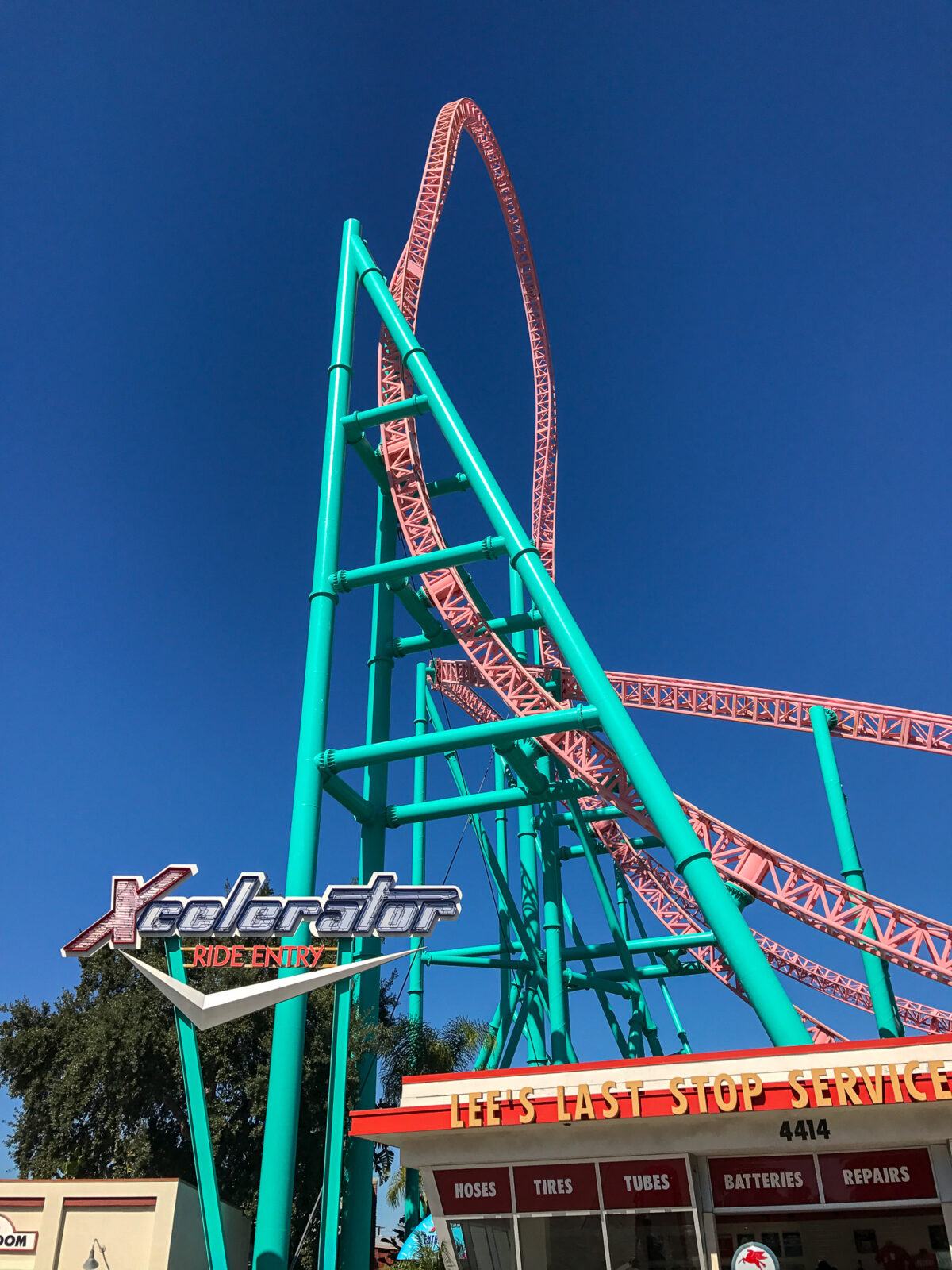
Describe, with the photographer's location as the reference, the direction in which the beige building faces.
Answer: facing the viewer

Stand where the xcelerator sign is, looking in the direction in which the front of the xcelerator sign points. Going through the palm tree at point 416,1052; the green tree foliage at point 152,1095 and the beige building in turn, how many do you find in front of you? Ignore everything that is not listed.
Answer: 0

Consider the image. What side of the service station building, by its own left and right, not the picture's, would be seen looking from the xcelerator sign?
right

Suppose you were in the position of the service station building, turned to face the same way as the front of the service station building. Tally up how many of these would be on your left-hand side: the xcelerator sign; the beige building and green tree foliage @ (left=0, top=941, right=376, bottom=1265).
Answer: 0

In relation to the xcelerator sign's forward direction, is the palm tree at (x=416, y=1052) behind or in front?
behind

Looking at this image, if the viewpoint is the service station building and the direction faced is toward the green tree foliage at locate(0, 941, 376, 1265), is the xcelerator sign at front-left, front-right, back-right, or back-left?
front-left

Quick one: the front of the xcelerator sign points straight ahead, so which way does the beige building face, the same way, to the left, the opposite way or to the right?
the same way

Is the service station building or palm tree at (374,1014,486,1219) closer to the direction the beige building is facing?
the service station building

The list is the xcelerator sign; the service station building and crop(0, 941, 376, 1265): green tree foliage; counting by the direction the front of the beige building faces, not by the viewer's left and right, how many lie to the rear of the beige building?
1

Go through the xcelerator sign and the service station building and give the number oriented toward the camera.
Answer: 2

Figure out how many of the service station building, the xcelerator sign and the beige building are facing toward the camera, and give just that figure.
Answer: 3

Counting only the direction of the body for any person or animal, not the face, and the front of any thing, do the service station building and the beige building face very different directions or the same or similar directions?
same or similar directions

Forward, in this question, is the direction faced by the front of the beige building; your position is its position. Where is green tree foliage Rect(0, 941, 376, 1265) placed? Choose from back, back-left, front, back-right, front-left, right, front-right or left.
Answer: back

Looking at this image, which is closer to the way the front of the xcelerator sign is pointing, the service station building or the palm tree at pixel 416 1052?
the service station building

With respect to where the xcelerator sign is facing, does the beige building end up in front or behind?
behind

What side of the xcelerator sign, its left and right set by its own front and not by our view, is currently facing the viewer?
front
